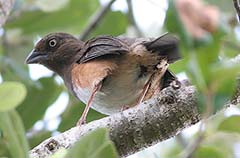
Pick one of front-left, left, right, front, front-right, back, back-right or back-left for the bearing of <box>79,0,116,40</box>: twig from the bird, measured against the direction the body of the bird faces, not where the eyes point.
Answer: right

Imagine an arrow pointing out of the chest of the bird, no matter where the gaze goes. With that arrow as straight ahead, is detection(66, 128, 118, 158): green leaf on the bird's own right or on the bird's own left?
on the bird's own left

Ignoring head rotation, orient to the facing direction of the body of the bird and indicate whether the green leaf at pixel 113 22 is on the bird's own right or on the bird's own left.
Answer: on the bird's own right

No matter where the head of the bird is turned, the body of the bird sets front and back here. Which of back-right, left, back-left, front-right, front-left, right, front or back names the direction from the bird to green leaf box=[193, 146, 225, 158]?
left

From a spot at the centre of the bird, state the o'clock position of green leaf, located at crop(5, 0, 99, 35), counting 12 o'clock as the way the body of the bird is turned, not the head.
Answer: The green leaf is roughly at 2 o'clock from the bird.

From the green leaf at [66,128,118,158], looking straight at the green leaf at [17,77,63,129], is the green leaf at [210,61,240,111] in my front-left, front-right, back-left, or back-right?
back-right

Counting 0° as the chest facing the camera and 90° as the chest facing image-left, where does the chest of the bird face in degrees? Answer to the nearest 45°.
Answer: approximately 90°
